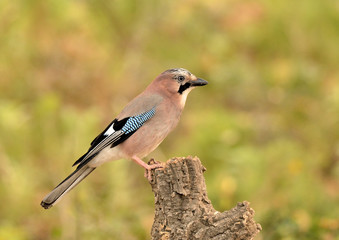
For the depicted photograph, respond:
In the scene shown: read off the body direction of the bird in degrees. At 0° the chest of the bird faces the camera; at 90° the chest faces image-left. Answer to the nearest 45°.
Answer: approximately 270°
